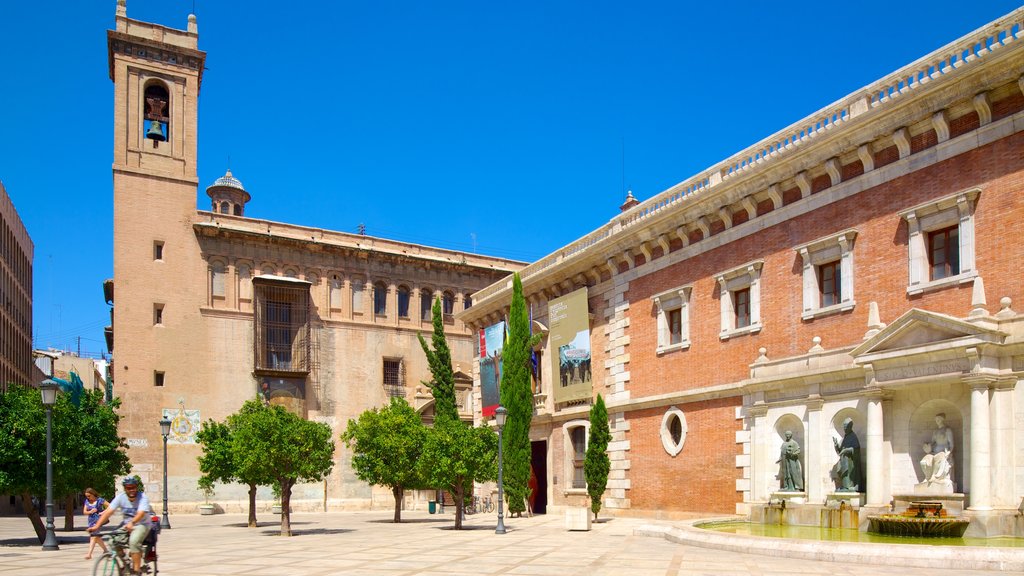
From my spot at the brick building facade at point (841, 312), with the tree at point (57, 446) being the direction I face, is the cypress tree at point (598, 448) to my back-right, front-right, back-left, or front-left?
front-right

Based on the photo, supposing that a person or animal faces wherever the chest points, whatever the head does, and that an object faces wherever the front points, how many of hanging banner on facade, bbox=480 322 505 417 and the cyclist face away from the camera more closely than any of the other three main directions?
0

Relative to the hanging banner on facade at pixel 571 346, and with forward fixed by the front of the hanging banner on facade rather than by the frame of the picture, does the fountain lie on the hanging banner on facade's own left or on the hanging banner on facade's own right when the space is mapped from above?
on the hanging banner on facade's own left

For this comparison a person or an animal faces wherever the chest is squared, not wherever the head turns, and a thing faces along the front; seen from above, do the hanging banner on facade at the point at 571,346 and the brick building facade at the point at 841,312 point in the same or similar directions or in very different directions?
same or similar directions

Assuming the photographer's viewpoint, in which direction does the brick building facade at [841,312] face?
facing the viewer and to the left of the viewer

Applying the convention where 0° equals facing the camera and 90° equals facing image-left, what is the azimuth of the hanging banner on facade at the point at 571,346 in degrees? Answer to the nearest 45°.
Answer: approximately 45°

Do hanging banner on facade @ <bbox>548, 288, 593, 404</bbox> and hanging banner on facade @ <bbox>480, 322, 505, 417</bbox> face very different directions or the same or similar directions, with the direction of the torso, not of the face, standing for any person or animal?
same or similar directions

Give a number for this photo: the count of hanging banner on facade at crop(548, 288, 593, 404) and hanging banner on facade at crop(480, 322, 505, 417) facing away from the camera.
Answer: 0

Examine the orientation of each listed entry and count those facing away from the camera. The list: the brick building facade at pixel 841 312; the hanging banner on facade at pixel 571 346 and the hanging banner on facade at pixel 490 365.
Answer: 0

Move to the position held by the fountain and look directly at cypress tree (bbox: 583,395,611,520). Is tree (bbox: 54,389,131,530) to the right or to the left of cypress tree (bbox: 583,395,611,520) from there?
left

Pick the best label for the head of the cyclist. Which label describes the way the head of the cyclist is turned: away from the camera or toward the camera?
toward the camera

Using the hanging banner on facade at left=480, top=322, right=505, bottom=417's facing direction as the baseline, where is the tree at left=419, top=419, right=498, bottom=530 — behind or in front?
in front

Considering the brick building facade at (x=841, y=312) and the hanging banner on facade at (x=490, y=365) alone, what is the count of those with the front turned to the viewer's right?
0

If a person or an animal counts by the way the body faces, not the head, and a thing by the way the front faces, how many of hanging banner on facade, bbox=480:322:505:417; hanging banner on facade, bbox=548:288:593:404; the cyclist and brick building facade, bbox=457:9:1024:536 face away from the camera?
0

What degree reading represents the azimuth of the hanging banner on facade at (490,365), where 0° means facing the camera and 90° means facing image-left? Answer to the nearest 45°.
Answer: approximately 45°

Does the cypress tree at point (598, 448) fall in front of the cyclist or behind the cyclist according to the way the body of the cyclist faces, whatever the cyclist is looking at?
behind
